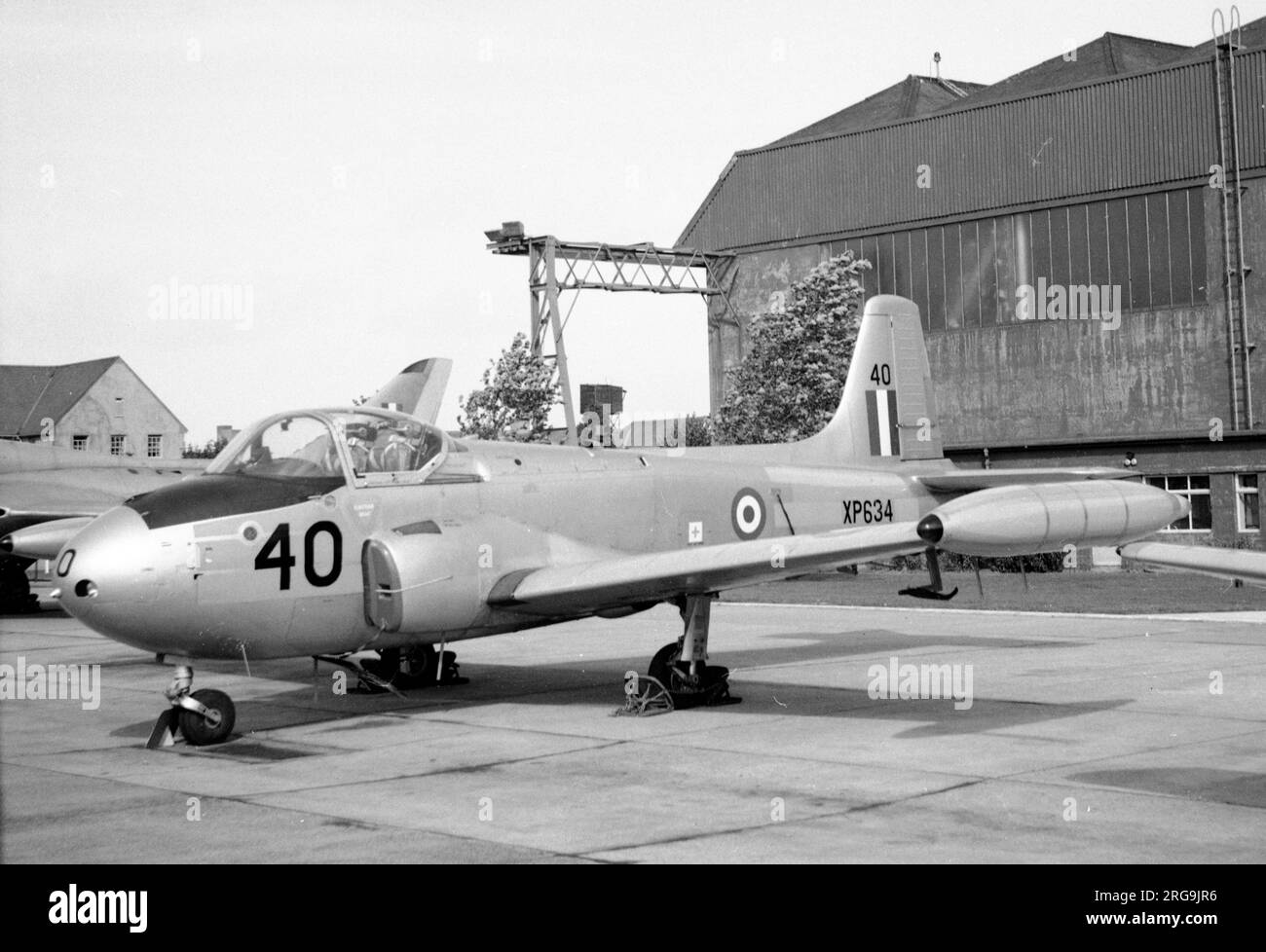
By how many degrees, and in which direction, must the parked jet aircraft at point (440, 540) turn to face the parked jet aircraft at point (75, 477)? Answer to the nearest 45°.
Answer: approximately 90° to its right

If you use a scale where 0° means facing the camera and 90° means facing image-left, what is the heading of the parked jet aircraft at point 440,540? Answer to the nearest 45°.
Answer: approximately 45°
